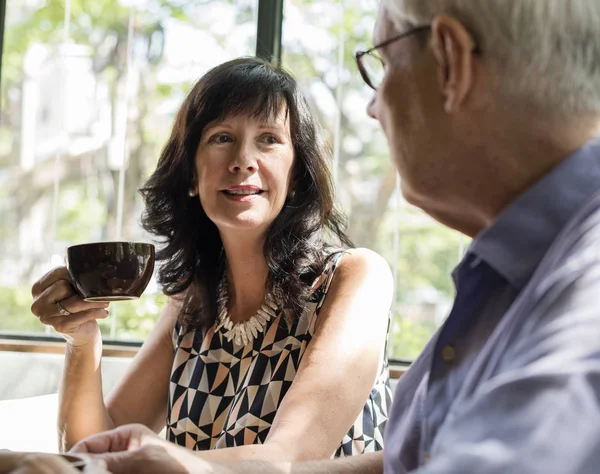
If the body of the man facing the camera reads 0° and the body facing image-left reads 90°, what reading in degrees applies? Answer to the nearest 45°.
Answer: approximately 90°

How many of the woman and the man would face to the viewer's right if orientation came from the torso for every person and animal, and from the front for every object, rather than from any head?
0

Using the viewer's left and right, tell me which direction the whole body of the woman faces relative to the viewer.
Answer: facing the viewer and to the left of the viewer

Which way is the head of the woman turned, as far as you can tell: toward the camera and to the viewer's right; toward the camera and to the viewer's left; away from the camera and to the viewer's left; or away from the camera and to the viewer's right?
toward the camera and to the viewer's right

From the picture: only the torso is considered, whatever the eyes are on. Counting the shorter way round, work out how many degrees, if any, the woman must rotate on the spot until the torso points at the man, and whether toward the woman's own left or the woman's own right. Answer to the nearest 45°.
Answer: approximately 45° to the woman's own left

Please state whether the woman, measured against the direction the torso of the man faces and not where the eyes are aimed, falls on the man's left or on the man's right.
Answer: on the man's right

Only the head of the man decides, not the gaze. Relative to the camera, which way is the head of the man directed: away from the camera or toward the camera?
away from the camera
